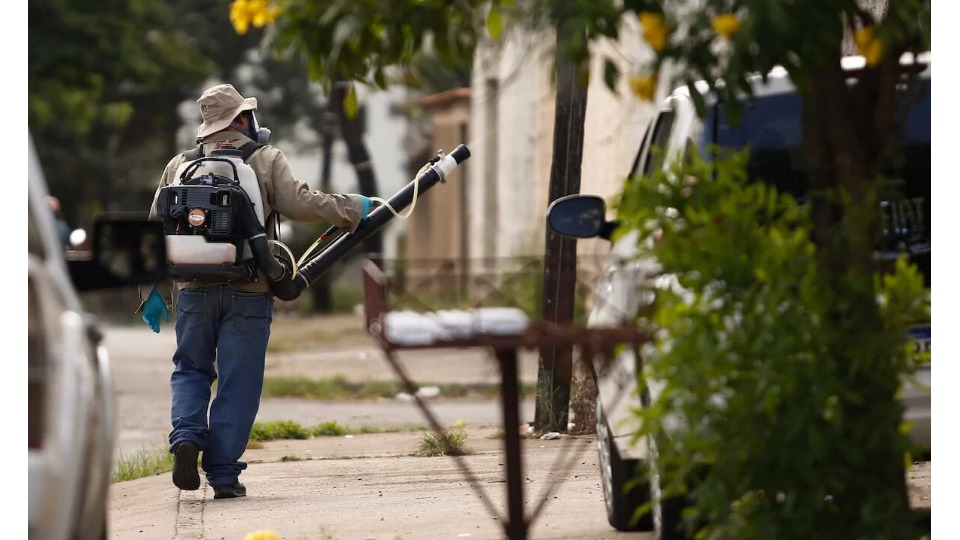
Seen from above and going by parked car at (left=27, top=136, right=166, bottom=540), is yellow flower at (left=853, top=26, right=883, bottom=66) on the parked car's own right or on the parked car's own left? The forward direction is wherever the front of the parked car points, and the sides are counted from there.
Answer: on the parked car's own right

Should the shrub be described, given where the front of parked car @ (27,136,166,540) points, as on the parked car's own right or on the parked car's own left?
on the parked car's own right

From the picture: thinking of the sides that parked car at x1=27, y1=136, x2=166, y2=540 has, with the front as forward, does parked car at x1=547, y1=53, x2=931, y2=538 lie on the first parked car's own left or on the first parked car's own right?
on the first parked car's own right

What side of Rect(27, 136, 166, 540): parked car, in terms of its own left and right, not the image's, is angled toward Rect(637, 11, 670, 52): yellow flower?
right

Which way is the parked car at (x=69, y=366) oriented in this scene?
away from the camera

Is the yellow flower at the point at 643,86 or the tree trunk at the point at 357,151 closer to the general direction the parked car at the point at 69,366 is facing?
the tree trunk

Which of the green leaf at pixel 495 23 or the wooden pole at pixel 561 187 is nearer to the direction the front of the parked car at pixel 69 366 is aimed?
the wooden pole

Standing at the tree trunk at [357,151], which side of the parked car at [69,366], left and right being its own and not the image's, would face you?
front
